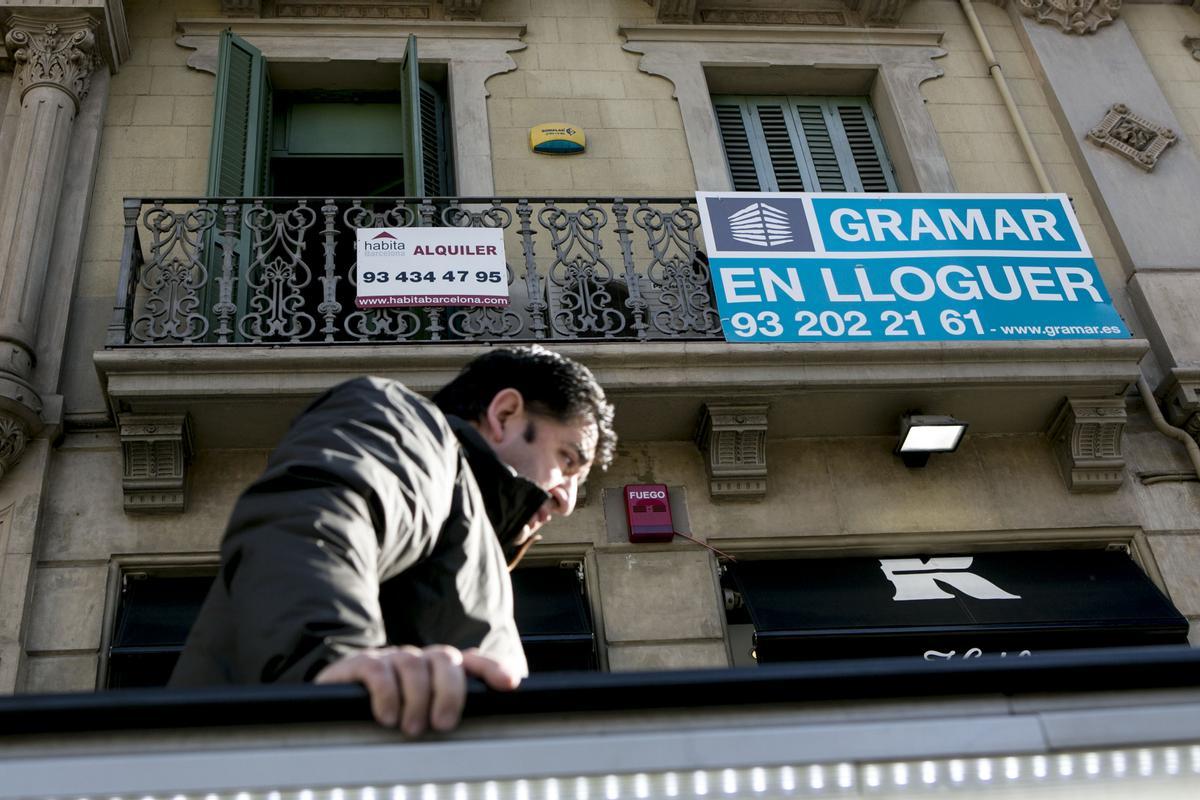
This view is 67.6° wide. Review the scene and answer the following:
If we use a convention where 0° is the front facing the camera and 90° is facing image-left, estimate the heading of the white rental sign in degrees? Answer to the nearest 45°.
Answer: approximately 0°

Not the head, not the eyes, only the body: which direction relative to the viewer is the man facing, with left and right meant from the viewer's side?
facing to the right of the viewer

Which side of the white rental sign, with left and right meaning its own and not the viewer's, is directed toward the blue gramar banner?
left

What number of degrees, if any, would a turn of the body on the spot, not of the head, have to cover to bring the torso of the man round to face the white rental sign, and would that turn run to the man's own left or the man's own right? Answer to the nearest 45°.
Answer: approximately 90° to the man's own left

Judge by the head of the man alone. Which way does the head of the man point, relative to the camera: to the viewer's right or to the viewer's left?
to the viewer's right

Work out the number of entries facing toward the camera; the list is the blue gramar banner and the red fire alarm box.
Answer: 2

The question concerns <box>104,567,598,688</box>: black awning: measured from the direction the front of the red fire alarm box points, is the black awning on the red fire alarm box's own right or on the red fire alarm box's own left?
on the red fire alarm box's own right
